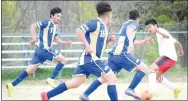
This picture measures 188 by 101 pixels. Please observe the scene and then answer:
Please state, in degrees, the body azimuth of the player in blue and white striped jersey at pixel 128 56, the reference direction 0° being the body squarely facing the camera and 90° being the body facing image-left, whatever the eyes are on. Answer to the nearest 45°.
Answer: approximately 225°

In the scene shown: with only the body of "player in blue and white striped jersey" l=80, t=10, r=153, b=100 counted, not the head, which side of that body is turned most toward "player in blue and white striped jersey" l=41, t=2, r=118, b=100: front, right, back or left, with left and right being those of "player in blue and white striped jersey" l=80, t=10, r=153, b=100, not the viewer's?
back

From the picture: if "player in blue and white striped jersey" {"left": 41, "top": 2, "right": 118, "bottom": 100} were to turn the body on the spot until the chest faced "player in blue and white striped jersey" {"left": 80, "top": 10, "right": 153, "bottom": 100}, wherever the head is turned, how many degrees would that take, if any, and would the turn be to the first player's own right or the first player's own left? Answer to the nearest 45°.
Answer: approximately 45° to the first player's own left

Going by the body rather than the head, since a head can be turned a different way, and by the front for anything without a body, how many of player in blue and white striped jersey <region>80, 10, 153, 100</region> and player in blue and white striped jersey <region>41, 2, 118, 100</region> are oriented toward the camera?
0

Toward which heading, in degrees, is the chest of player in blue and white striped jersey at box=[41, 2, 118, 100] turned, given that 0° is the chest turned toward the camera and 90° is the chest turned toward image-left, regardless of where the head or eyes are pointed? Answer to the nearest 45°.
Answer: approximately 270°
